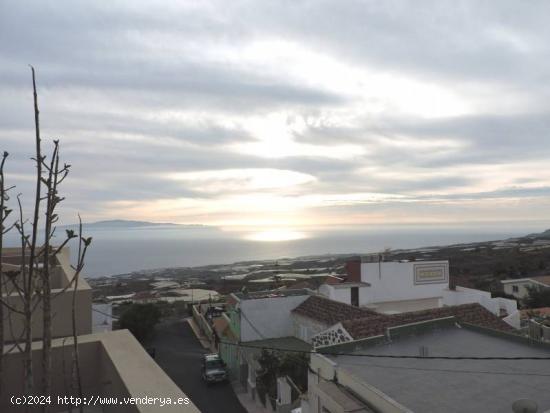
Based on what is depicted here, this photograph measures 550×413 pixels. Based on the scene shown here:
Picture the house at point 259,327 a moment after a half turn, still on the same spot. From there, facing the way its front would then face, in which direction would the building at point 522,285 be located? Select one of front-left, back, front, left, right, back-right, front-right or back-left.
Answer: front-left

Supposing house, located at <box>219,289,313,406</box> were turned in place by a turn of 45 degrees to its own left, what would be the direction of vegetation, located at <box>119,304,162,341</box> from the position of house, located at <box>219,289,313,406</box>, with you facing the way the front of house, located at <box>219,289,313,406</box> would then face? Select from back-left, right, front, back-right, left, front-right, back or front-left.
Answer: right

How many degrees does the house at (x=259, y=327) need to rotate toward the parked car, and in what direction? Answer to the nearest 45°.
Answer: approximately 45° to its left

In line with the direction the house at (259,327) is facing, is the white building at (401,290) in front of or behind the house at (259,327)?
behind

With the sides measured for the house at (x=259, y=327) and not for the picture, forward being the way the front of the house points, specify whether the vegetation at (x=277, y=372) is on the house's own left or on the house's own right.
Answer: on the house's own left

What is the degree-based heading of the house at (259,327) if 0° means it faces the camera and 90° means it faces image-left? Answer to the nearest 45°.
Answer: approximately 90°

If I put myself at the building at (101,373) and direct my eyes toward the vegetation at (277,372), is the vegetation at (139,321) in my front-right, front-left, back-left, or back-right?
front-left

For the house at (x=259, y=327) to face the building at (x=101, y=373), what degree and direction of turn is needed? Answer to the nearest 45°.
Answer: approximately 90° to its left

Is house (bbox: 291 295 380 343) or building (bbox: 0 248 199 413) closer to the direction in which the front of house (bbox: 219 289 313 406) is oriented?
the building
